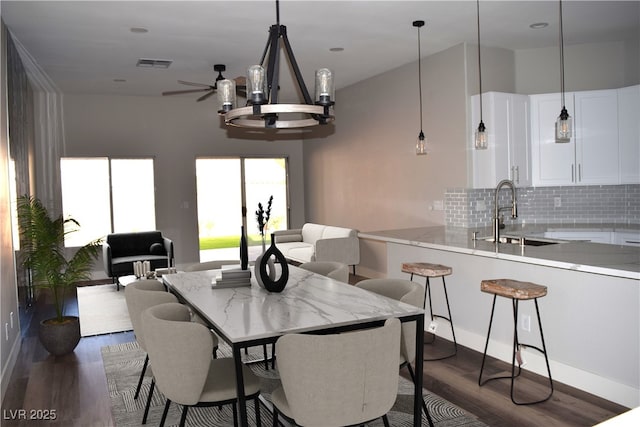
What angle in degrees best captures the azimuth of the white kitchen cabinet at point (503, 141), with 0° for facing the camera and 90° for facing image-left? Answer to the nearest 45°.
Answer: approximately 315°

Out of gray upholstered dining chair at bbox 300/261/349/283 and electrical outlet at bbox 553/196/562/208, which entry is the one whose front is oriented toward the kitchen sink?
the electrical outlet

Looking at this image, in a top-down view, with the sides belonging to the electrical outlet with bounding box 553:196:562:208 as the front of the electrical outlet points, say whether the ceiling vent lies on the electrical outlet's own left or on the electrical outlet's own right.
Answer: on the electrical outlet's own right

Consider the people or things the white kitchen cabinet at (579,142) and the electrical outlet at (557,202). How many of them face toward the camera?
2

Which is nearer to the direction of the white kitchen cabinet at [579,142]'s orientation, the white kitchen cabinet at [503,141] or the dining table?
the dining table

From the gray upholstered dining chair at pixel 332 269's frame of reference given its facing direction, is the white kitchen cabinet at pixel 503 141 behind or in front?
behind

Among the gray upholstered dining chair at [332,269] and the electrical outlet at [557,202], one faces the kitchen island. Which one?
the electrical outlet

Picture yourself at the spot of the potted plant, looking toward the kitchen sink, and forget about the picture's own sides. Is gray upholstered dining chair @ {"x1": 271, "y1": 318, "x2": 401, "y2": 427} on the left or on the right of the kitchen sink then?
right

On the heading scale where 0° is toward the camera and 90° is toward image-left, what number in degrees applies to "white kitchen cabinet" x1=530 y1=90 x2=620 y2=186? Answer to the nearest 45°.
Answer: approximately 0°

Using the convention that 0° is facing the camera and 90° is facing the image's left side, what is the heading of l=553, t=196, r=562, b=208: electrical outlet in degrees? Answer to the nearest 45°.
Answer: approximately 0°

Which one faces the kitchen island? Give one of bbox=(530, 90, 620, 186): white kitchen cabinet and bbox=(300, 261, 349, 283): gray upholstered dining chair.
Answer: the white kitchen cabinet
